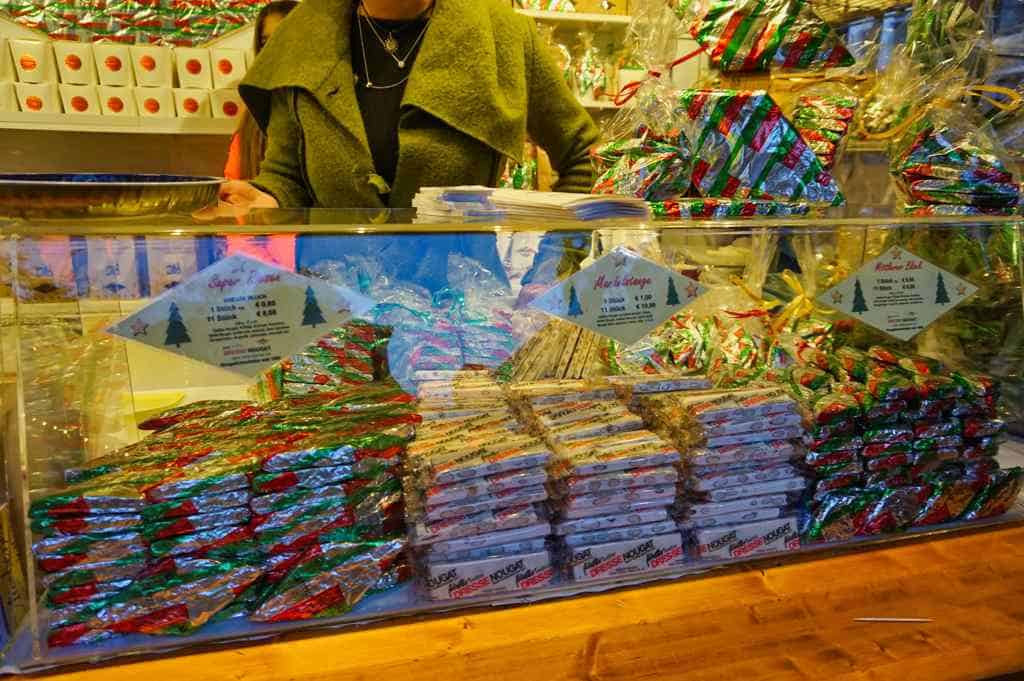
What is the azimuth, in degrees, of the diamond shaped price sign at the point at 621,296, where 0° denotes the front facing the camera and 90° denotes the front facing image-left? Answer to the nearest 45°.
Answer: approximately 0°

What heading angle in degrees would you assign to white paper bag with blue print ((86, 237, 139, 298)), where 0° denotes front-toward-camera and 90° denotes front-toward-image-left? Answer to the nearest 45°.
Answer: approximately 0°

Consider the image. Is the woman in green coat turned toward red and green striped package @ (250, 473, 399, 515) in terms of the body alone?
yes
